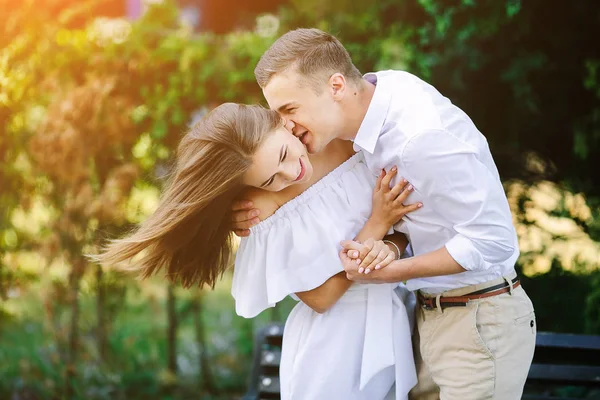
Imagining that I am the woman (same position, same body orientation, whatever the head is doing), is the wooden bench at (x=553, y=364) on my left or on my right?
on my left

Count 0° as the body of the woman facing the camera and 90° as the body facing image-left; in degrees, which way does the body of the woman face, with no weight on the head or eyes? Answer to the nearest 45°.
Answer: approximately 315°

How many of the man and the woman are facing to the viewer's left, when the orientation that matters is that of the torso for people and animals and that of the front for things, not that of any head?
1

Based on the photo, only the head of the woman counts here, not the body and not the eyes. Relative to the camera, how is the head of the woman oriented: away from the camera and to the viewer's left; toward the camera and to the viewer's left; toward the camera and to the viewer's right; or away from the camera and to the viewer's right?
toward the camera and to the viewer's right

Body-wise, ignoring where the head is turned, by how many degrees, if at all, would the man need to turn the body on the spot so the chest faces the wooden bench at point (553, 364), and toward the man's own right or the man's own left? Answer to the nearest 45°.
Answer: approximately 135° to the man's own right

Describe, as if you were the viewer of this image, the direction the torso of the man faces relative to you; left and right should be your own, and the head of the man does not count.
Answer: facing to the left of the viewer
